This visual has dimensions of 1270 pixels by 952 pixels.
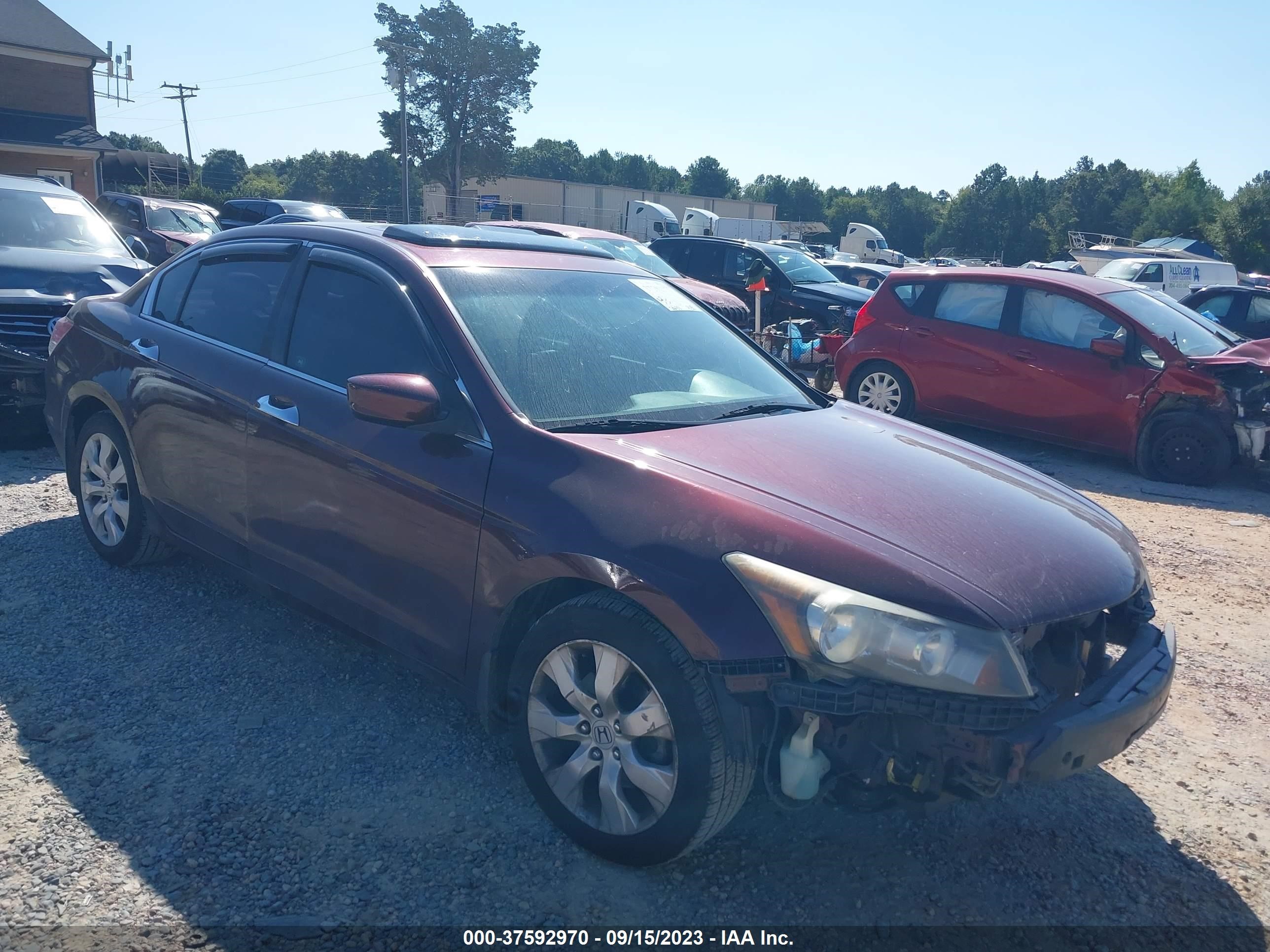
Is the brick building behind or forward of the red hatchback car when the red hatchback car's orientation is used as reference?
behind

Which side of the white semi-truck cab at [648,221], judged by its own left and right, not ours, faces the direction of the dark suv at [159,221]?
right

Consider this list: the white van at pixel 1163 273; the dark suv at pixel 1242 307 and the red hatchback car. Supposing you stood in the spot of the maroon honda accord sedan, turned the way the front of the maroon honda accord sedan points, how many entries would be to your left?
3

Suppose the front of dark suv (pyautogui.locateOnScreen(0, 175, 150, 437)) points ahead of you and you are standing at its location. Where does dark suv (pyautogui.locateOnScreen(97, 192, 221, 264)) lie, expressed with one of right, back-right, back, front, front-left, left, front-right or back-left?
back
